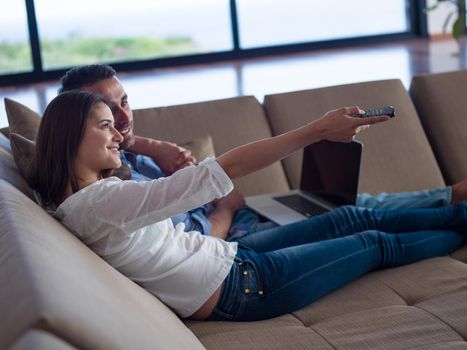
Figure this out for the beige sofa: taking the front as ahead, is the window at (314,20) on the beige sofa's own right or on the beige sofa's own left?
on the beige sofa's own left

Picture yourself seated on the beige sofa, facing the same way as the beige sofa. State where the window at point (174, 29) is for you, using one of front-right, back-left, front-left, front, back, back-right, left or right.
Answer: back-left

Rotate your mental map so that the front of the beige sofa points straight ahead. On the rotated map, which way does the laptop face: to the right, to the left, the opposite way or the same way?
to the right

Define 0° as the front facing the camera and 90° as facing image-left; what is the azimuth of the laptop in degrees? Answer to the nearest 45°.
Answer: approximately 45°

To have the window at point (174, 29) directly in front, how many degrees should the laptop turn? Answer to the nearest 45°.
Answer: approximately 135° to its right

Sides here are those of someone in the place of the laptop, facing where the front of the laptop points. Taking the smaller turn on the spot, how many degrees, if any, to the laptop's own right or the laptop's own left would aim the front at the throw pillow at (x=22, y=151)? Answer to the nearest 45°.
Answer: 0° — it already faces it

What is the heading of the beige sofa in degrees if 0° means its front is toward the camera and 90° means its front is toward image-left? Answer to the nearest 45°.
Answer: approximately 315°

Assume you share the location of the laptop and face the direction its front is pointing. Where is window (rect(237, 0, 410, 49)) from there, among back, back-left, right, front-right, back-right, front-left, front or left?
back-right
